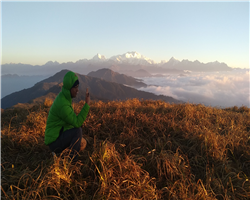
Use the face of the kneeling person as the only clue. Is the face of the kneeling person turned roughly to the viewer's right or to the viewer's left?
to the viewer's right

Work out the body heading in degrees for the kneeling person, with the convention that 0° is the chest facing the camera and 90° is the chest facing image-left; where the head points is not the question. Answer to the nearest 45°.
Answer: approximately 270°
